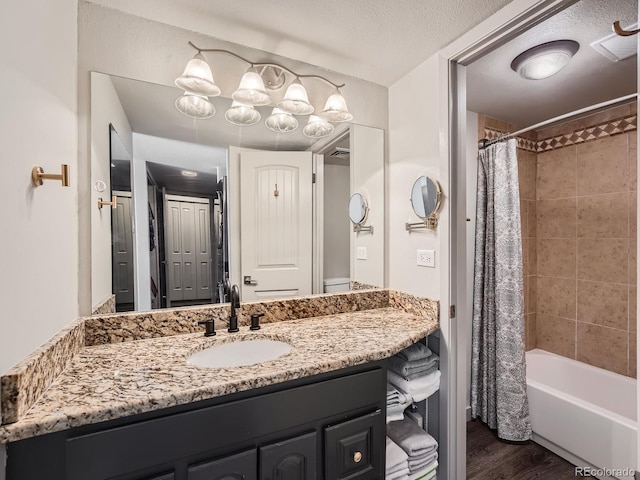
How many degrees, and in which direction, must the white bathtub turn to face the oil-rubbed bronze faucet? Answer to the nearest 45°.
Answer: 0° — it already faces it

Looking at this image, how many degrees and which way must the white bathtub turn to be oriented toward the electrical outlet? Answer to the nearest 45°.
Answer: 0° — it already faces it

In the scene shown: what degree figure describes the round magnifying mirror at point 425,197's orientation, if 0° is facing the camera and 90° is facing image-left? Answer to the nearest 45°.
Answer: approximately 45°

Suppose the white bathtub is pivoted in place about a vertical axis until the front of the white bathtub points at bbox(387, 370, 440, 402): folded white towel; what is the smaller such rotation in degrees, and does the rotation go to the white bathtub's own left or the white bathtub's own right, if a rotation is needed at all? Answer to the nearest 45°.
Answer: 0° — it already faces it
